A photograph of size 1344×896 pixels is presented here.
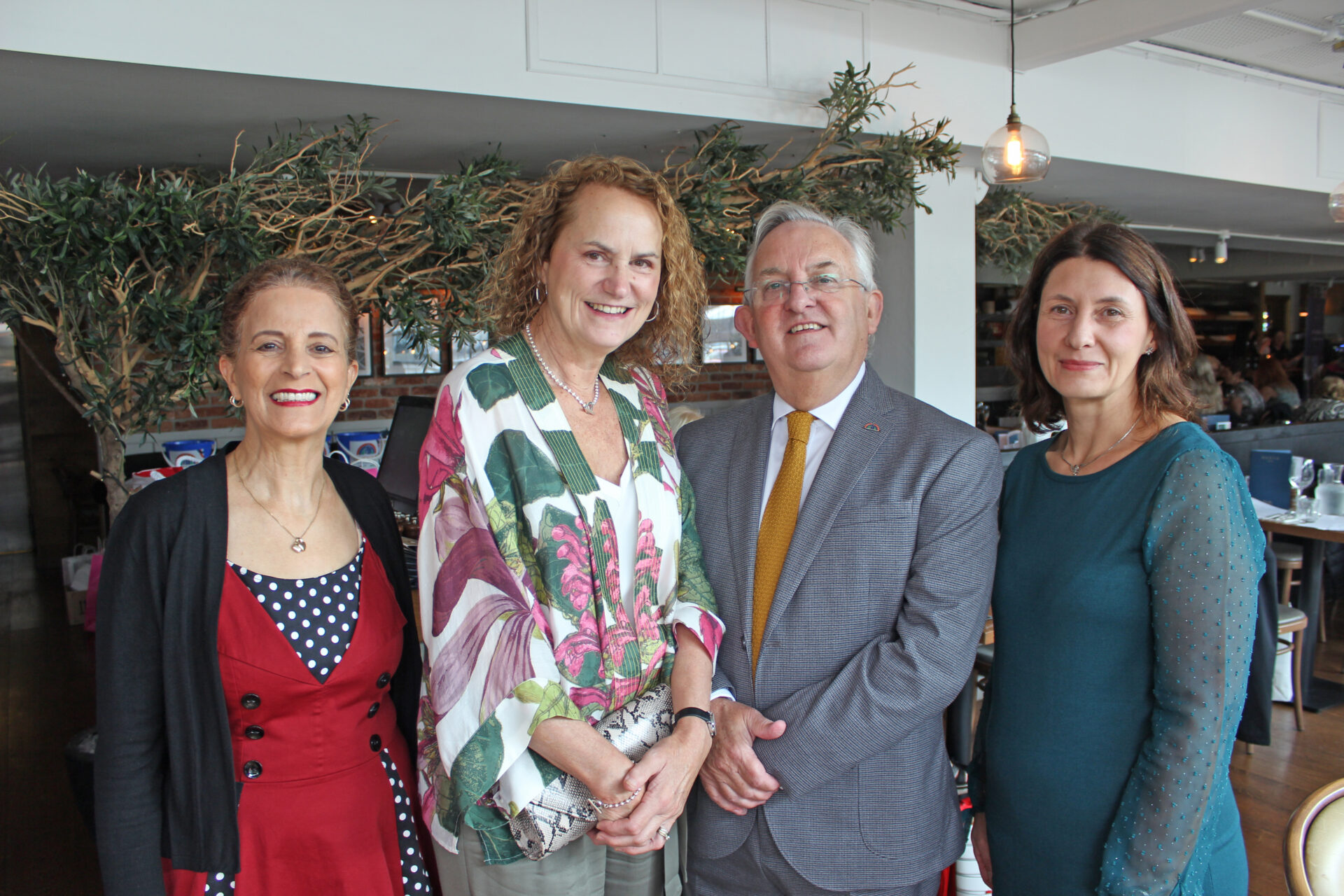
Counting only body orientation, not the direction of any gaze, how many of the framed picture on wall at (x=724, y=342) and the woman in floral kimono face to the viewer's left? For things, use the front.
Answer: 0

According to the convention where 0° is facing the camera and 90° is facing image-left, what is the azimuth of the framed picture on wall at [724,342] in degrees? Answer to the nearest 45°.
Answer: approximately 0°

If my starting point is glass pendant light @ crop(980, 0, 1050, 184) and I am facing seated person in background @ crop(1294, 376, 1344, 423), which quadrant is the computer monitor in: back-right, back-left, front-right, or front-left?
back-left

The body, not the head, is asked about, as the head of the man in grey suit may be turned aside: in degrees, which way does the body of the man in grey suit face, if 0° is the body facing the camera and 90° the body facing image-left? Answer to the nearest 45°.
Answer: approximately 45°

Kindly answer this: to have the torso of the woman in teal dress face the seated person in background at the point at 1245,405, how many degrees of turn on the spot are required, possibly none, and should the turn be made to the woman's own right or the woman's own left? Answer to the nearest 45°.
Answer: approximately 135° to the woman's own right

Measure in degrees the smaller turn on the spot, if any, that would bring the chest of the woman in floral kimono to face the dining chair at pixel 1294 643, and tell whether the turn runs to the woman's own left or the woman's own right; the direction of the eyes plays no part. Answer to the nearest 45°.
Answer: approximately 90° to the woman's own left

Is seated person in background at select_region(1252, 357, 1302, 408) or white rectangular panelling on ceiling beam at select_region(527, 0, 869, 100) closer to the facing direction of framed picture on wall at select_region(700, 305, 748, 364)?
the white rectangular panelling on ceiling beam

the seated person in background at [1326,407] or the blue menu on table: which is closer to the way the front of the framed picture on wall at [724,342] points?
the blue menu on table

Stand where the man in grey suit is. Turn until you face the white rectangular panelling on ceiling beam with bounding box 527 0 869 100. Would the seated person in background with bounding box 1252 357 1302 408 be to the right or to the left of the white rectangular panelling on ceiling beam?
right

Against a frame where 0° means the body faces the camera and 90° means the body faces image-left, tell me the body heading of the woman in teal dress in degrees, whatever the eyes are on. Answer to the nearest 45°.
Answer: approximately 45°
